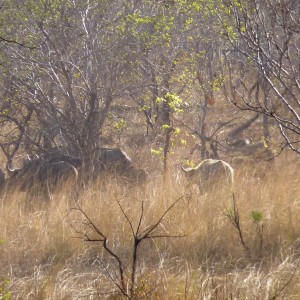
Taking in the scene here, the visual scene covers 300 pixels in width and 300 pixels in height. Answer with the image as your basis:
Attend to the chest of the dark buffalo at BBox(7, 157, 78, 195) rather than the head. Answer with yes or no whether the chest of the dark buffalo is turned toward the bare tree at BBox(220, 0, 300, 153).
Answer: no

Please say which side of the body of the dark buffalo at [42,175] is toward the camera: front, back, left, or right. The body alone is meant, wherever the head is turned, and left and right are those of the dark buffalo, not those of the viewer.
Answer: left
